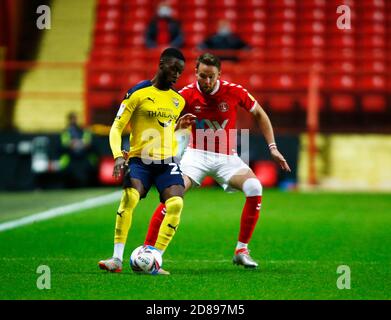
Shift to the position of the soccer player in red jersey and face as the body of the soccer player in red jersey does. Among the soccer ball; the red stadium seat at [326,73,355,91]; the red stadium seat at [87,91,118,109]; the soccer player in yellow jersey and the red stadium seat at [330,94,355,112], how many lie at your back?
3

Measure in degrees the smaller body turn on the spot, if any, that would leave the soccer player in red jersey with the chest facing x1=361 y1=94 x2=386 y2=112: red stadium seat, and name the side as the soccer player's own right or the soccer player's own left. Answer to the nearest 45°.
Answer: approximately 180°

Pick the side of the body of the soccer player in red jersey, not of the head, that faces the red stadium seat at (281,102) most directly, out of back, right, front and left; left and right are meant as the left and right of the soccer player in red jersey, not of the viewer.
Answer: back

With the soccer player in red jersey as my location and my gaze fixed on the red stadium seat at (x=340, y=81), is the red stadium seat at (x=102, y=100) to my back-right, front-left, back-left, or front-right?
front-left

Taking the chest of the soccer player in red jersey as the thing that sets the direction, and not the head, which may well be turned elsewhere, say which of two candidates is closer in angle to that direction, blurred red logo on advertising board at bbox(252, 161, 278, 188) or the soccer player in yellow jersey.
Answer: the soccer player in yellow jersey

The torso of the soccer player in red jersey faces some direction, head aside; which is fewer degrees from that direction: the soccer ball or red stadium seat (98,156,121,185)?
the soccer ball

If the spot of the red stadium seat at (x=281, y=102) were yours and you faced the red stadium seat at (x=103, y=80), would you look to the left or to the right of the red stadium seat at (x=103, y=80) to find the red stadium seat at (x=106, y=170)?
left

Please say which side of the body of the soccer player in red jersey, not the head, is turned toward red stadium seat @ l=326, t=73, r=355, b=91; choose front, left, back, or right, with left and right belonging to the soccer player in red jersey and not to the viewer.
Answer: back

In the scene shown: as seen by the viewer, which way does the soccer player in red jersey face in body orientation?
toward the camera

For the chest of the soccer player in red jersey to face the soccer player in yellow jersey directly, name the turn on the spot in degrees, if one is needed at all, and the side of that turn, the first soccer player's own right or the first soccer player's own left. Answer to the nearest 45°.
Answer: approximately 45° to the first soccer player's own right

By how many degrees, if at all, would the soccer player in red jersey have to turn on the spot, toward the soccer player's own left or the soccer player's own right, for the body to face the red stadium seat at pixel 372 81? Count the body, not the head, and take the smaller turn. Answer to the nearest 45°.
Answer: approximately 180°

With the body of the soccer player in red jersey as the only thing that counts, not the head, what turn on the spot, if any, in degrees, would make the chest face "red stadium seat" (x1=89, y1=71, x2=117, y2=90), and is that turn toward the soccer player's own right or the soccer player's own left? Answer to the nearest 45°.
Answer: approximately 180°

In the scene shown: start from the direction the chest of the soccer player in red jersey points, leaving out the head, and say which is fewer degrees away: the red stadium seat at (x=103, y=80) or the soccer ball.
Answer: the soccer ball

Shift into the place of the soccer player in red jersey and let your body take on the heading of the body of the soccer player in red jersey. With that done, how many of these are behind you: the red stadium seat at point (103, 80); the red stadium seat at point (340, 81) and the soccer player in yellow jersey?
2

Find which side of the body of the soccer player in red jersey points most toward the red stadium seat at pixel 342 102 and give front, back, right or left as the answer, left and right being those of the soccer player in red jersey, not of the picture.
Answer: back

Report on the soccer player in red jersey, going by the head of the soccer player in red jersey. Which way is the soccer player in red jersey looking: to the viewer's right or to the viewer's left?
to the viewer's left
